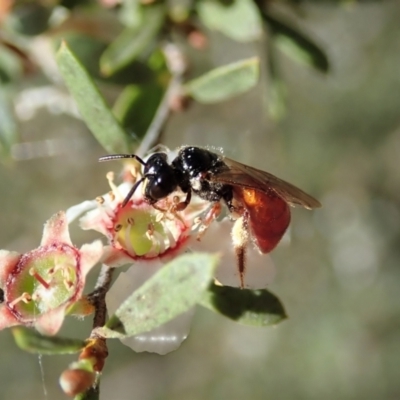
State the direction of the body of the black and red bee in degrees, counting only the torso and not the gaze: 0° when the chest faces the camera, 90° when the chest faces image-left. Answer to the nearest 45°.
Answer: approximately 90°

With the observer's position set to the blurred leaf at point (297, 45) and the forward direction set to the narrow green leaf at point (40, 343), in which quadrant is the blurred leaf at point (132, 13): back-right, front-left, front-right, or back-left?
front-right
